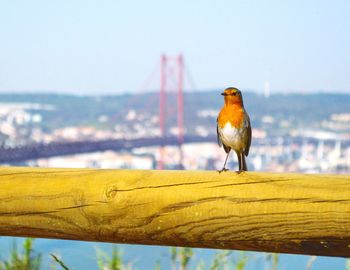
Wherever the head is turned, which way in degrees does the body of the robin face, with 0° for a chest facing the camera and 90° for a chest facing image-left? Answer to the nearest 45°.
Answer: approximately 45°
